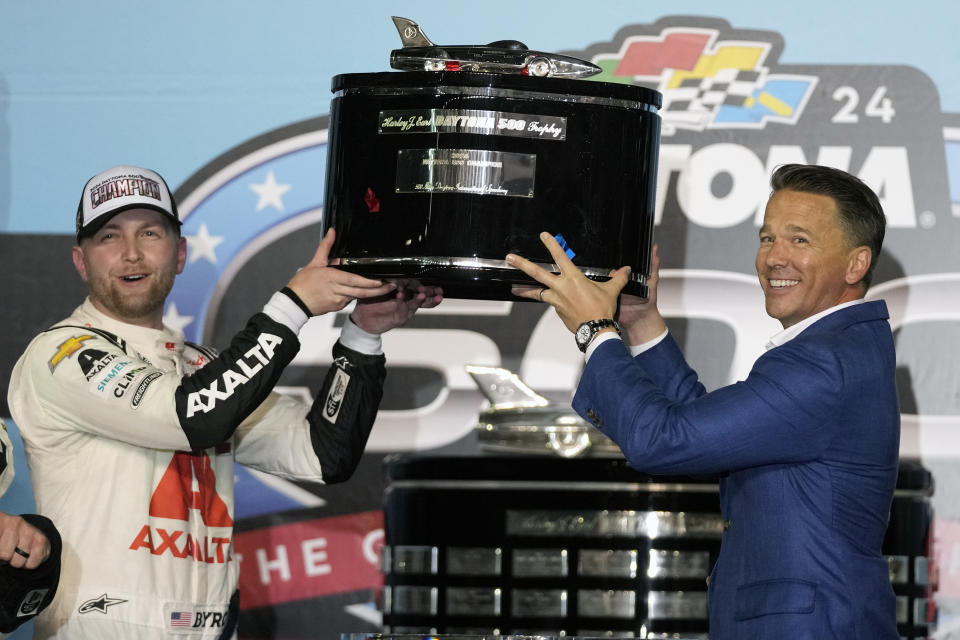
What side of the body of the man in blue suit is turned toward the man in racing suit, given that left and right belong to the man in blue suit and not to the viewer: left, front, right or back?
front

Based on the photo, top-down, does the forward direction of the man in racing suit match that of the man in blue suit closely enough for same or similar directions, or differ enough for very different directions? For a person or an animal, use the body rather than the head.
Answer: very different directions

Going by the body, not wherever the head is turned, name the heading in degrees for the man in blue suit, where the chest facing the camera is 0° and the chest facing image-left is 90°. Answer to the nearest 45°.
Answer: approximately 90°

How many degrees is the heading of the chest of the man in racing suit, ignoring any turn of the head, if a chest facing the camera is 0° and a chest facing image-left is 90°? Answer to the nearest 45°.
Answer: approximately 315°

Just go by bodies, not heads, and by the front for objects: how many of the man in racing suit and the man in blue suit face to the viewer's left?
1
